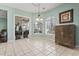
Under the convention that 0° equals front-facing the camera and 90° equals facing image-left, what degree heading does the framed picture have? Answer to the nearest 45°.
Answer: approximately 45°

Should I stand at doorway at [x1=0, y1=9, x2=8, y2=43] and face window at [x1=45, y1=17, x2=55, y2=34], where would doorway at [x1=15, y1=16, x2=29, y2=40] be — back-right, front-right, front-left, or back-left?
front-left

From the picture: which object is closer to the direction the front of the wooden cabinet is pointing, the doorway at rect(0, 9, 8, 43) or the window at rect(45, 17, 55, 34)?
the doorway

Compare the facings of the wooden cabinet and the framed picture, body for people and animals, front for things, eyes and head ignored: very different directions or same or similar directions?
same or similar directions

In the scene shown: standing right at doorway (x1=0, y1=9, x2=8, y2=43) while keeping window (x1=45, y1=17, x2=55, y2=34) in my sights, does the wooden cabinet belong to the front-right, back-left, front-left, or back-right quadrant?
front-right

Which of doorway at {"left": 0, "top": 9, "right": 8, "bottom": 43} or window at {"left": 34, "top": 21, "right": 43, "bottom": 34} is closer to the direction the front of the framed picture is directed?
the doorway

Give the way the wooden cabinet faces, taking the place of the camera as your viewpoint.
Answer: facing the viewer and to the left of the viewer

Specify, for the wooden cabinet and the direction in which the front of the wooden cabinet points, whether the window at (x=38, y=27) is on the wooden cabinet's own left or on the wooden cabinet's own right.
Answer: on the wooden cabinet's own right

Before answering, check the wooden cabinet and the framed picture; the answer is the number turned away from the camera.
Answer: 0

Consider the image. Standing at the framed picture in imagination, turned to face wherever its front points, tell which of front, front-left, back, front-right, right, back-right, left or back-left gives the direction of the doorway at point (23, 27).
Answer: right

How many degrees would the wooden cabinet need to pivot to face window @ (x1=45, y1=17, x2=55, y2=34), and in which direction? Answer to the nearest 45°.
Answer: approximately 90° to its right

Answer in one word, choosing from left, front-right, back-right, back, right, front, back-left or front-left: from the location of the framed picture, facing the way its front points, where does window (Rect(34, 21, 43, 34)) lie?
right

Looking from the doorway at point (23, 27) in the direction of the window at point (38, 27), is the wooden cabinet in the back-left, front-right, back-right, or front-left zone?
front-right

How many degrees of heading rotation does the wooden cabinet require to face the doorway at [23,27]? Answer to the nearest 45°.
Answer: approximately 90° to its right

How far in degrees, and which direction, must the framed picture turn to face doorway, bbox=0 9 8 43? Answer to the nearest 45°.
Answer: approximately 45° to its right
